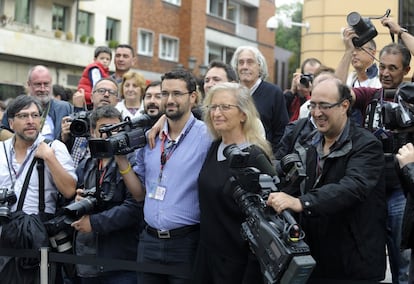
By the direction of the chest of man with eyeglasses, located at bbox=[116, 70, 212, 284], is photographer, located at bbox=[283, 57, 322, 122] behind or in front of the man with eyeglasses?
behind

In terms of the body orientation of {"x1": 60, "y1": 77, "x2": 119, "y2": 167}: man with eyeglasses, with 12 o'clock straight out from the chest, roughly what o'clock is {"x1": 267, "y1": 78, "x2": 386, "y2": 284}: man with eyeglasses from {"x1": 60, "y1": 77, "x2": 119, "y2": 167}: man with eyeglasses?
{"x1": 267, "y1": 78, "x2": 386, "y2": 284}: man with eyeglasses is roughly at 11 o'clock from {"x1": 60, "y1": 77, "x2": 119, "y2": 167}: man with eyeglasses.

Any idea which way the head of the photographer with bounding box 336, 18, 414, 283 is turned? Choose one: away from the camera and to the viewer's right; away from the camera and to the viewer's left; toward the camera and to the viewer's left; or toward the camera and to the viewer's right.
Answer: toward the camera and to the viewer's left

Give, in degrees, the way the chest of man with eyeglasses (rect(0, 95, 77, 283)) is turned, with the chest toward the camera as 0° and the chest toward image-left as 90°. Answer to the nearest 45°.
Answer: approximately 0°

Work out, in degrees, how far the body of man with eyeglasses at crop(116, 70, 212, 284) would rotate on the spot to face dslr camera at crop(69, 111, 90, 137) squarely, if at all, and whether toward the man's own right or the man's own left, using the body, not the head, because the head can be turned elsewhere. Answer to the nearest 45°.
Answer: approximately 90° to the man's own right

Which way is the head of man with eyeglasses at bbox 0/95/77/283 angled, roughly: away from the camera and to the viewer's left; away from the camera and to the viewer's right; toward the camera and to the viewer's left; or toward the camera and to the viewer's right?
toward the camera and to the viewer's right

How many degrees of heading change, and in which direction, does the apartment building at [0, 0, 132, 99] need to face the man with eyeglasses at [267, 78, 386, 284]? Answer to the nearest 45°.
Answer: approximately 45° to its right

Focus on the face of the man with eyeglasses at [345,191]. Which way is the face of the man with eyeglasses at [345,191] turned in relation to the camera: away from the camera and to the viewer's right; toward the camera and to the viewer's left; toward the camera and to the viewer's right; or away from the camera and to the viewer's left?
toward the camera and to the viewer's left

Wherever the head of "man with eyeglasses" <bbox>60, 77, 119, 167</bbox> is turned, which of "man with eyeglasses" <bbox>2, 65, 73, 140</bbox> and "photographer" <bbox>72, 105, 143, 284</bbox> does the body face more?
the photographer

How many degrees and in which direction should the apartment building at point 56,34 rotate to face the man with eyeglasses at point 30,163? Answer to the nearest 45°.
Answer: approximately 45° to its right

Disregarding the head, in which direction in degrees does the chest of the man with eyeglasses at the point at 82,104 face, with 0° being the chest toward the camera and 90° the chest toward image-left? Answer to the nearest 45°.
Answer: approximately 0°

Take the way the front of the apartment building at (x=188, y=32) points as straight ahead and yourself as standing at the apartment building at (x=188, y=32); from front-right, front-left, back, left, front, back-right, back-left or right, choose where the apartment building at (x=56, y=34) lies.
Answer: right

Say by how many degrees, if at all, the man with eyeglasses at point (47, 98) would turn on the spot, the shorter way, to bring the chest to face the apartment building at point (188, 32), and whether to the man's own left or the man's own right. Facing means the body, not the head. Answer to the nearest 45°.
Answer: approximately 180°
